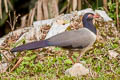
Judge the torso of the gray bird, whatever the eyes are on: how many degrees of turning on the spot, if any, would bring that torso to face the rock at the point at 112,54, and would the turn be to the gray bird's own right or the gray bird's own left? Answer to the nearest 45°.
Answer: approximately 45° to the gray bird's own left

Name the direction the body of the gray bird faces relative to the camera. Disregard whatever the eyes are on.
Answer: to the viewer's right
